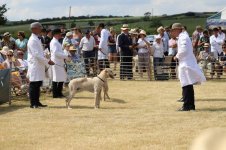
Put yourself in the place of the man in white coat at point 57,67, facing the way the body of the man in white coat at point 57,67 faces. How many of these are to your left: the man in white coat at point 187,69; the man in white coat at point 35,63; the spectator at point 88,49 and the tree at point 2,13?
2

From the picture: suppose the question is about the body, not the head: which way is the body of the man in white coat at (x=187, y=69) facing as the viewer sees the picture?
to the viewer's left

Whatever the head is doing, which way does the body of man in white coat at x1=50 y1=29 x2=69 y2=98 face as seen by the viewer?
to the viewer's right

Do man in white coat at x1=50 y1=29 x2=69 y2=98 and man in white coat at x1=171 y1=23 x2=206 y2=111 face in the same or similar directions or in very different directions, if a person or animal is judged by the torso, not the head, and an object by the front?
very different directions

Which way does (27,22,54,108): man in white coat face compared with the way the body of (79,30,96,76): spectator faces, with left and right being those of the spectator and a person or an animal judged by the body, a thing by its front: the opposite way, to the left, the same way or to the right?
to the left

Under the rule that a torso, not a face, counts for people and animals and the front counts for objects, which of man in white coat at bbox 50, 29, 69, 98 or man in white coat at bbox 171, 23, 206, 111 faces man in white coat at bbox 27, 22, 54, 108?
man in white coat at bbox 171, 23, 206, 111

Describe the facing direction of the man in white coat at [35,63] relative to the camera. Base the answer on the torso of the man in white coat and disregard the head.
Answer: to the viewer's right
